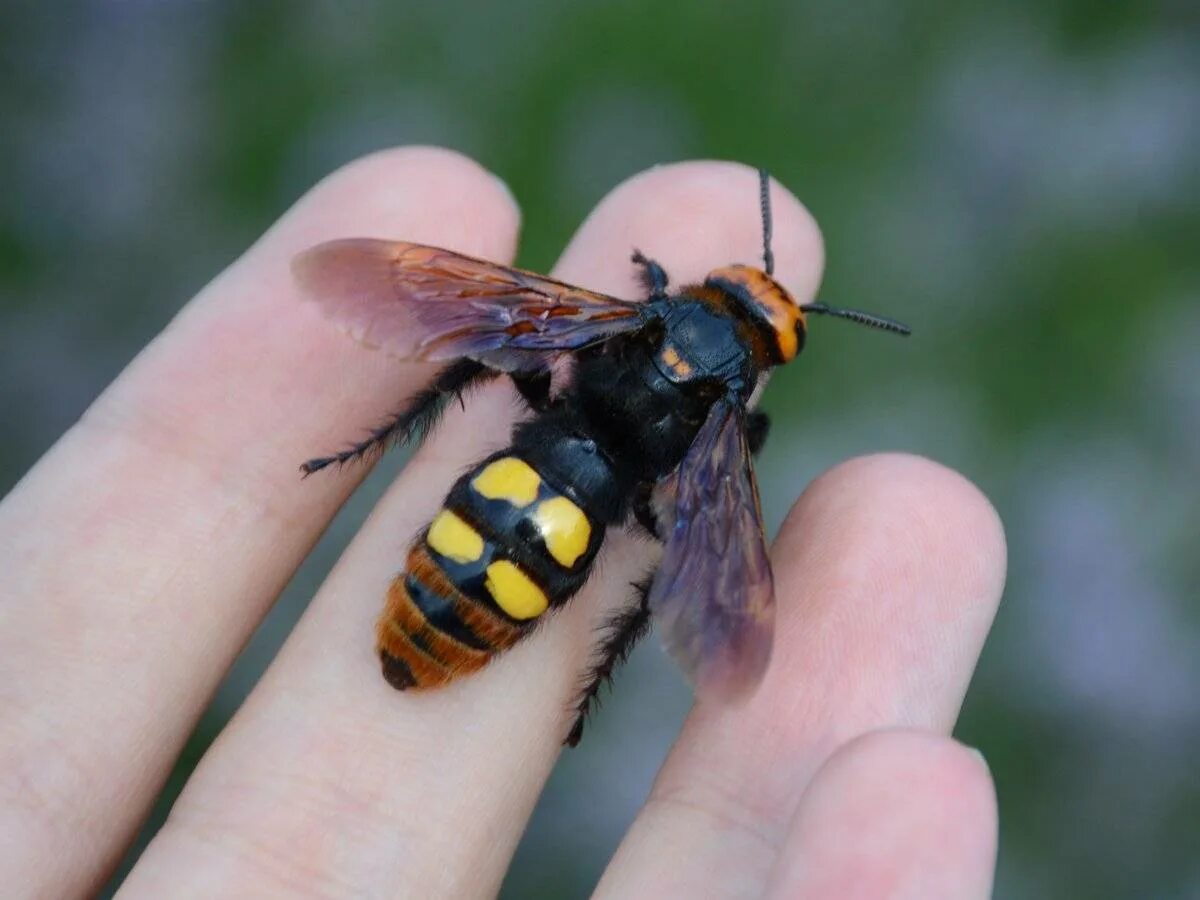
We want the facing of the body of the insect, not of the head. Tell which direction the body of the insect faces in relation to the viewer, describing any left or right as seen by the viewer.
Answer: facing away from the viewer and to the right of the viewer
